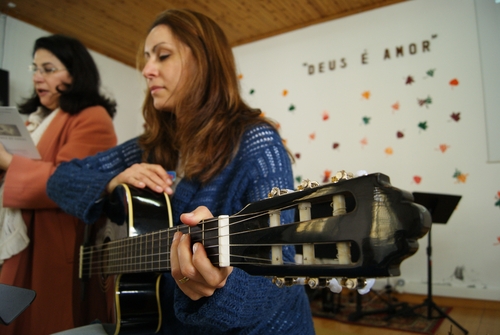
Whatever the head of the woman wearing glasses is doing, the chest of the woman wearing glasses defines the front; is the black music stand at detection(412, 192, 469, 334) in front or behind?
behind

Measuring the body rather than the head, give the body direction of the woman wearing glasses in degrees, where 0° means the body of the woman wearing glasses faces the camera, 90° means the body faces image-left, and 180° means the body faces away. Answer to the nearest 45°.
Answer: approximately 45°

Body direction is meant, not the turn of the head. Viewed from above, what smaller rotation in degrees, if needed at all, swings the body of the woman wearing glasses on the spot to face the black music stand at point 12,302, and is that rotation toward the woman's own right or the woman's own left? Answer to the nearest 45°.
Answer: approximately 45° to the woman's own left
